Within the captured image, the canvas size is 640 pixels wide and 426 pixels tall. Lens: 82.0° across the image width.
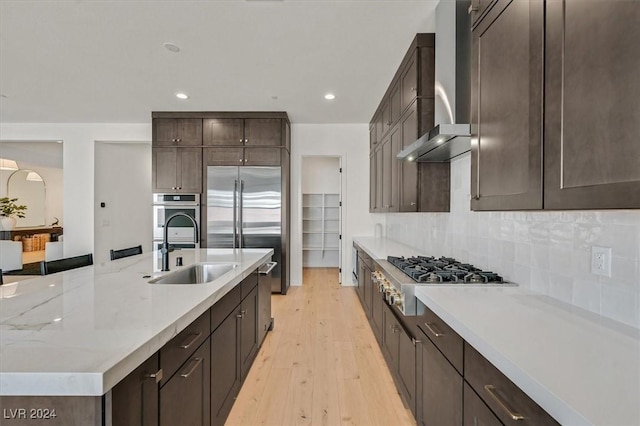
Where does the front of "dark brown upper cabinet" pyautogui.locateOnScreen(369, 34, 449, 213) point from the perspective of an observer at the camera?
facing to the left of the viewer

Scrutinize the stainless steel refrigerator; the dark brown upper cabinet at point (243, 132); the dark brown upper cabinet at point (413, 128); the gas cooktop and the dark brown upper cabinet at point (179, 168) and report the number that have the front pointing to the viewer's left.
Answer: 2

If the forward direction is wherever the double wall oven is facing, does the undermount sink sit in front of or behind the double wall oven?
in front

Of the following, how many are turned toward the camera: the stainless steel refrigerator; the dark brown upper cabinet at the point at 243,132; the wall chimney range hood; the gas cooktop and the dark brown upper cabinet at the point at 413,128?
2

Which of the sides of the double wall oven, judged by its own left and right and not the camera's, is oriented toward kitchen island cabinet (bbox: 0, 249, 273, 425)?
front

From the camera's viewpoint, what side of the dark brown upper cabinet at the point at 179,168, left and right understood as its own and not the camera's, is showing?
front

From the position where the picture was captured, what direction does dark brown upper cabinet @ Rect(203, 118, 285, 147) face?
facing the viewer

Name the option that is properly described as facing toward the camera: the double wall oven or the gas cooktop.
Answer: the double wall oven

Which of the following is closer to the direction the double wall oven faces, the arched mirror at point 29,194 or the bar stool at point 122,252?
the bar stool

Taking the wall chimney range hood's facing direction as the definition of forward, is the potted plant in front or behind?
in front

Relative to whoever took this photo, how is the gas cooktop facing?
facing to the left of the viewer

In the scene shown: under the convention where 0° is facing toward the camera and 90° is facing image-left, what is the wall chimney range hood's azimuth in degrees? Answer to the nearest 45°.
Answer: approximately 90°

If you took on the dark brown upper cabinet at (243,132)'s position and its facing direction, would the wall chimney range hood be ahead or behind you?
ahead

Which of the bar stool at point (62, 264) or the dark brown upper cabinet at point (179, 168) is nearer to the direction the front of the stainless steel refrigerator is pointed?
the bar stool

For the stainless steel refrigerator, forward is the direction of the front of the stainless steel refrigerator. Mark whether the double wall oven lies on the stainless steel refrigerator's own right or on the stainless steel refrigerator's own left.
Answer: on the stainless steel refrigerator's own right
